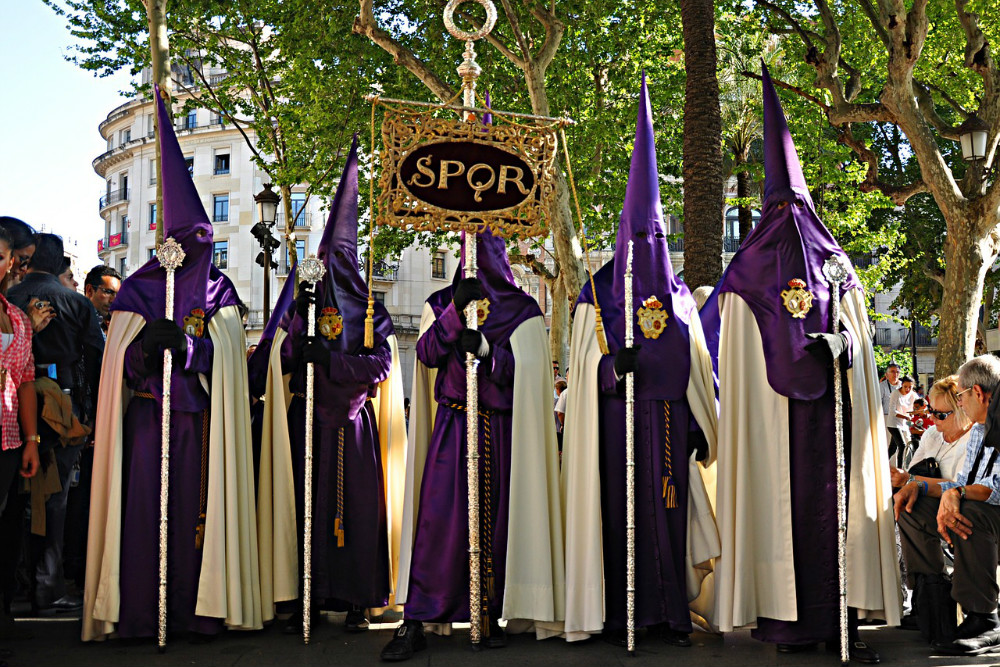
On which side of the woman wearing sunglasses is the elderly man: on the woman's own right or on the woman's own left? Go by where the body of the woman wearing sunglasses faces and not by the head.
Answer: on the woman's own left

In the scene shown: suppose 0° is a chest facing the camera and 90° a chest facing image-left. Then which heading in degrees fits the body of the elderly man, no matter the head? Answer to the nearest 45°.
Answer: approximately 90°

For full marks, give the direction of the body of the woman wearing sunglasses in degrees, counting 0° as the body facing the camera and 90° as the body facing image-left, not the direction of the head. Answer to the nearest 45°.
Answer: approximately 45°

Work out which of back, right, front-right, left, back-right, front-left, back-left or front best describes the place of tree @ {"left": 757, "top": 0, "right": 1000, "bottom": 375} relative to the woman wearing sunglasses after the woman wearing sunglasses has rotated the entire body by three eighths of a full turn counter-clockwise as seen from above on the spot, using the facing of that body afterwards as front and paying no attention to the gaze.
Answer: left

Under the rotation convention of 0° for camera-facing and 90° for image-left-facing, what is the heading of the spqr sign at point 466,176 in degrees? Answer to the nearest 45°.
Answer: approximately 0°

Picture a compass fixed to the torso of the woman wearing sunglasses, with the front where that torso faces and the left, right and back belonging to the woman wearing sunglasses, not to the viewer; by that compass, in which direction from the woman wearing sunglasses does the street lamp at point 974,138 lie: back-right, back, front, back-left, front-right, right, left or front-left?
back-right

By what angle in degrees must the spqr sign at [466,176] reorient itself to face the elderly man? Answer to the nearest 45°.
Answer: approximately 90° to its left

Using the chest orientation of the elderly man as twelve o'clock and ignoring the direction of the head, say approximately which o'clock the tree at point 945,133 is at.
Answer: The tree is roughly at 3 o'clock from the elderly man.

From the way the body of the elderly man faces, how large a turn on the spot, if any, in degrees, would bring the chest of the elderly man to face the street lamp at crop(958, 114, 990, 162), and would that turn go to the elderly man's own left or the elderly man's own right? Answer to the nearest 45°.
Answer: approximately 90° to the elderly man's own right

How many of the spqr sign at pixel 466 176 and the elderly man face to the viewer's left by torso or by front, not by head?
1

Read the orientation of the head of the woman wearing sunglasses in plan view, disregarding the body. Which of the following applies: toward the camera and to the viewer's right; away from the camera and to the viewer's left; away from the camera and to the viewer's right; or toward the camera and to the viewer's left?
toward the camera and to the viewer's left

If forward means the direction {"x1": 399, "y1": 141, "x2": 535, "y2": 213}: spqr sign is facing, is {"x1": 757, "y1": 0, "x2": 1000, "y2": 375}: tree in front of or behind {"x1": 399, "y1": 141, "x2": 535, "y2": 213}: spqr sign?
behind

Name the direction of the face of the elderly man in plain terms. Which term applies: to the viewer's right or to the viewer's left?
to the viewer's left

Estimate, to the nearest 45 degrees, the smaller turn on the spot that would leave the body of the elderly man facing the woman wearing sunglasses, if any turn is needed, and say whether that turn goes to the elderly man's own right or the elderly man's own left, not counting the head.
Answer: approximately 90° to the elderly man's own right
